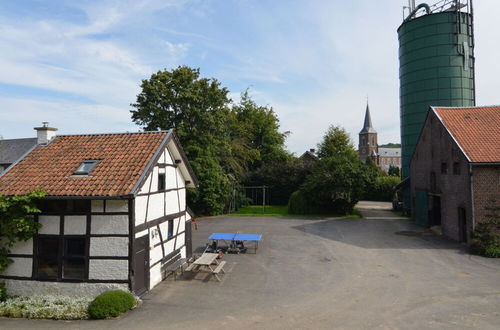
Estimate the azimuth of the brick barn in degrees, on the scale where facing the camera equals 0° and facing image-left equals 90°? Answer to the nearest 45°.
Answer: approximately 45°

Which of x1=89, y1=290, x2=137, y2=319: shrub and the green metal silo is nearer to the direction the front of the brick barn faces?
the shrub

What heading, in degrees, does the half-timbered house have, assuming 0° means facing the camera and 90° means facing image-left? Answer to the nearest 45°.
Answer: approximately 315°

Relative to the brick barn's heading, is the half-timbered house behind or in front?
in front

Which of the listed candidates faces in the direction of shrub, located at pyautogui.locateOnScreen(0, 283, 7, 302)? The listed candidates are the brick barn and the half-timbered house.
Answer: the brick barn

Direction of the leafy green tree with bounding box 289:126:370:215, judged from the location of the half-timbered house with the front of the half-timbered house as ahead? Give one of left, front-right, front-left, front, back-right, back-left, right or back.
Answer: left

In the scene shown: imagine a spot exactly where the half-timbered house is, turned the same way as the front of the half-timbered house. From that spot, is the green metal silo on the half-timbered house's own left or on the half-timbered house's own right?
on the half-timbered house's own left

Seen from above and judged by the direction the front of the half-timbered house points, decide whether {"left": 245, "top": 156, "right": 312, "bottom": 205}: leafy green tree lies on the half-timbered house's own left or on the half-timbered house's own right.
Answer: on the half-timbered house's own left

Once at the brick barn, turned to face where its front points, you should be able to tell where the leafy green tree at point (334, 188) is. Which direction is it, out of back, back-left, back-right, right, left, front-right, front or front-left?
right

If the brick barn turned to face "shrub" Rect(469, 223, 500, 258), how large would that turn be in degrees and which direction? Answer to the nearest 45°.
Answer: approximately 45° to its left
